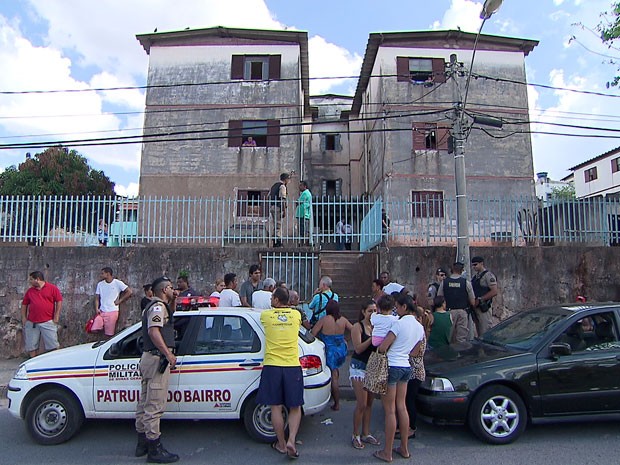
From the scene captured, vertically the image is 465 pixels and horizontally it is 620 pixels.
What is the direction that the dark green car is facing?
to the viewer's left

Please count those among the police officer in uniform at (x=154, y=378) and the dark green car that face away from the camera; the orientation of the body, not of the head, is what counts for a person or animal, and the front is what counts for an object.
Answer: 0

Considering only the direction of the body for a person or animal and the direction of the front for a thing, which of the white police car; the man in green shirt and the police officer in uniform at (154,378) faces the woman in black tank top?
the police officer in uniform

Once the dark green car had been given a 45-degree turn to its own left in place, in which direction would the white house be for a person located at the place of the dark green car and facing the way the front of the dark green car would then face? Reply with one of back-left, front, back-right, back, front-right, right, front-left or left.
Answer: back-right

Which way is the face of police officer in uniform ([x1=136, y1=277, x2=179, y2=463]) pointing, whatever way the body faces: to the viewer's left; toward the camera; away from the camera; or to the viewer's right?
to the viewer's right

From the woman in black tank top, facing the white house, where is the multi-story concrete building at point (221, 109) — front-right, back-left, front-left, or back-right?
front-left

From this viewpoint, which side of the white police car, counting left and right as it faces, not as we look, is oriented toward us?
left
